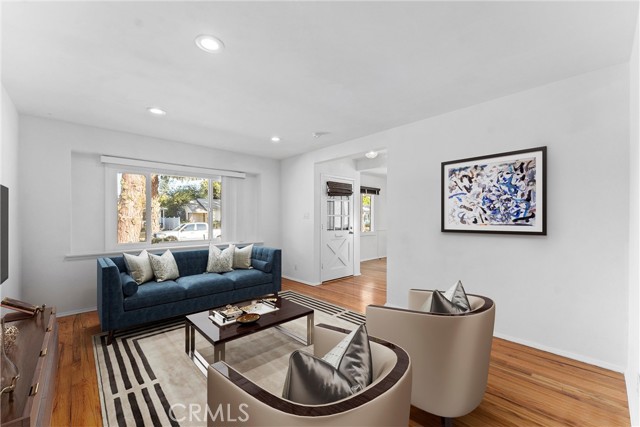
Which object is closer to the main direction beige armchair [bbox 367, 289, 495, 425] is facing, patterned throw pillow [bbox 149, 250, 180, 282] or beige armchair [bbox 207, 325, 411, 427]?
the patterned throw pillow

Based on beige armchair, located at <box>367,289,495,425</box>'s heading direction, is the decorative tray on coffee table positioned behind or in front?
in front

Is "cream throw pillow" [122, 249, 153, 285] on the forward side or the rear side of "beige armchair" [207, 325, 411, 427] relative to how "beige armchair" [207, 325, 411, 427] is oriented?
on the forward side

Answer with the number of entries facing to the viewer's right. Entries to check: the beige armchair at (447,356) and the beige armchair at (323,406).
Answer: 0

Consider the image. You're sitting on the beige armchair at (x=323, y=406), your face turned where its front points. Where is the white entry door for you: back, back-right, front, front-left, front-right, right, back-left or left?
front-right

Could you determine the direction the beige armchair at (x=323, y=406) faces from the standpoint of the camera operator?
facing away from the viewer and to the left of the viewer

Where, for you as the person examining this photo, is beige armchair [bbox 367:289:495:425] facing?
facing away from the viewer and to the left of the viewer

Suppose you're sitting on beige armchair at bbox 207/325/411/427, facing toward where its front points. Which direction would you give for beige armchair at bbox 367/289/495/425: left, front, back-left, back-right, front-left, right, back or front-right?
right

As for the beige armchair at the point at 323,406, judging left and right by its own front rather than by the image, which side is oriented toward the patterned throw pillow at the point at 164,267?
front

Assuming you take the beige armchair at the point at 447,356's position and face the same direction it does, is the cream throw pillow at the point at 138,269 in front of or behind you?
in front

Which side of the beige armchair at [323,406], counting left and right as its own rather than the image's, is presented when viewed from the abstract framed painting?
right

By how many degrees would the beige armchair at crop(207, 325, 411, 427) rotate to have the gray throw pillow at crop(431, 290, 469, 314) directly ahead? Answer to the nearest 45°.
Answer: approximately 90° to its right
